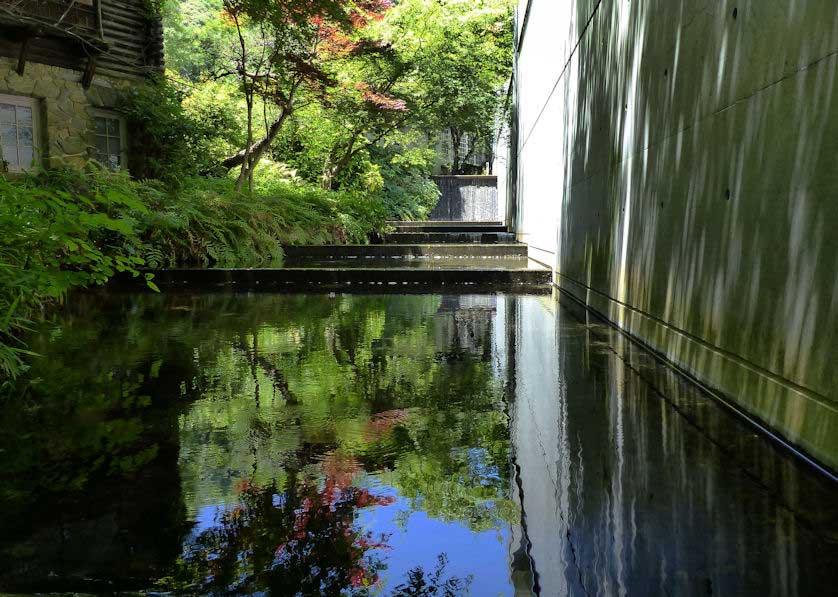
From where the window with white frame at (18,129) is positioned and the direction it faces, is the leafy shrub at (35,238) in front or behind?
in front

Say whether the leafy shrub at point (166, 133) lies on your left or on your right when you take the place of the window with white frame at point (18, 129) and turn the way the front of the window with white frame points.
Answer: on your left

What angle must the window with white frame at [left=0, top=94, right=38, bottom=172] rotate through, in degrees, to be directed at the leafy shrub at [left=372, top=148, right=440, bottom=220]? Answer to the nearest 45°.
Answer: approximately 90° to its left

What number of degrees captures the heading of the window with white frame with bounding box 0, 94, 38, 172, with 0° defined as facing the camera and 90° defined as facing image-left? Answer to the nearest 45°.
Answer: approximately 315°
